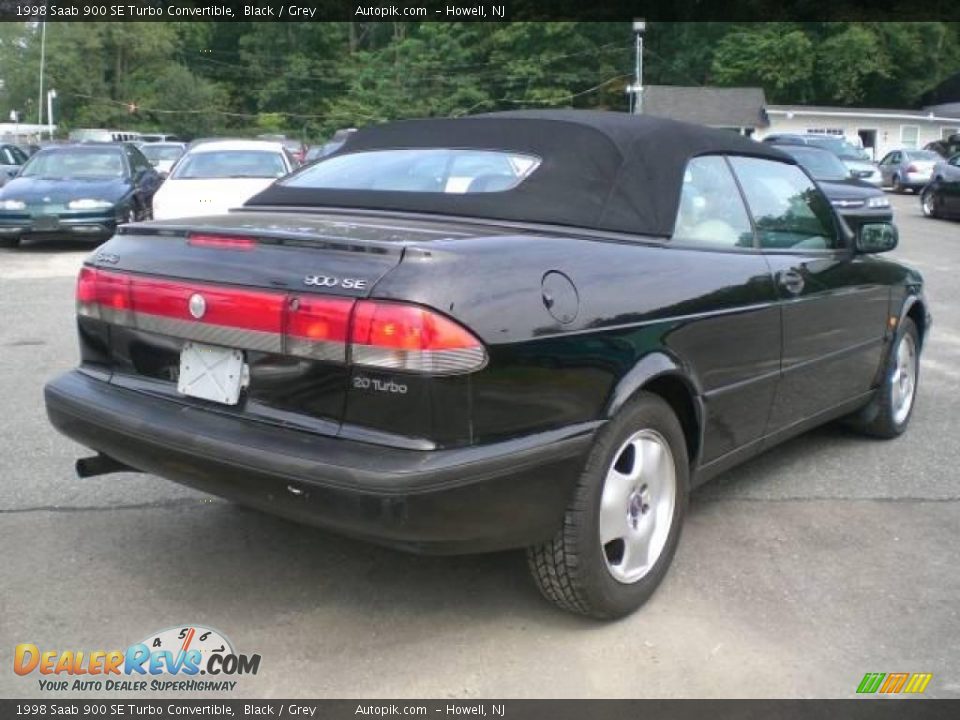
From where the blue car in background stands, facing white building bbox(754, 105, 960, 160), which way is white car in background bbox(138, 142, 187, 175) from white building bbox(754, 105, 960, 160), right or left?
left

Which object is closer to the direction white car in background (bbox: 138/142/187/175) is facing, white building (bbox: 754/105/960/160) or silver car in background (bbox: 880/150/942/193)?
the silver car in background

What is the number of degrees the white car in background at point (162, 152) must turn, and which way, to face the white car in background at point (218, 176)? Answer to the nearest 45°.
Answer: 0° — it already faces it

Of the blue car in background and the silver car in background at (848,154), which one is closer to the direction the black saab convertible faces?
the silver car in background

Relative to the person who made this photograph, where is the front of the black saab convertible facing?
facing away from the viewer and to the right of the viewer

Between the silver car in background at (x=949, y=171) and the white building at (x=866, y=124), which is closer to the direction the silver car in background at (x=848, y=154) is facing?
the silver car in background

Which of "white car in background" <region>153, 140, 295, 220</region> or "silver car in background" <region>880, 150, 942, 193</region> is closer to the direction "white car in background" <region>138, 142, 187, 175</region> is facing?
the white car in background

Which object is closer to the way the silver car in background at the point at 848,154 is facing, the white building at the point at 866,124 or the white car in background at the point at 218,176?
the white car in background

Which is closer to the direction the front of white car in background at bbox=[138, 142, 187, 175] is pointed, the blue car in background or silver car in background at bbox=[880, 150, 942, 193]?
the blue car in background

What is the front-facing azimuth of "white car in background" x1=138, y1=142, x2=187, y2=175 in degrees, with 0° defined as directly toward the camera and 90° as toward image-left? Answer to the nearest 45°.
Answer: approximately 0°

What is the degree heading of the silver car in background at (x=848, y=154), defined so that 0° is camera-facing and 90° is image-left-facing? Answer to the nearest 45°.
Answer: approximately 315°

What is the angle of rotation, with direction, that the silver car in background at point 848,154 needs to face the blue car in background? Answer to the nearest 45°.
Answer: approximately 90° to its right

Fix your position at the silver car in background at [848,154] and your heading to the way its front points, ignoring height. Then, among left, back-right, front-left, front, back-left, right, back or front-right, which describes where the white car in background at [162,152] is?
back-right
